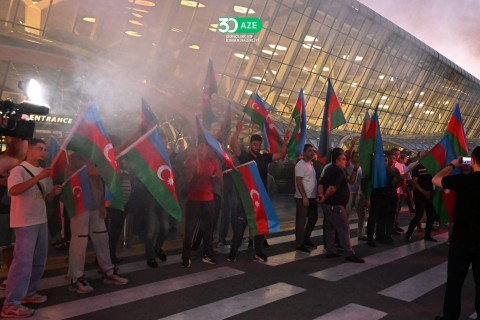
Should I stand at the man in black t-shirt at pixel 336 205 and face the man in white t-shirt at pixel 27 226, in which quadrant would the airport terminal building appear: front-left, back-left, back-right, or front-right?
back-right

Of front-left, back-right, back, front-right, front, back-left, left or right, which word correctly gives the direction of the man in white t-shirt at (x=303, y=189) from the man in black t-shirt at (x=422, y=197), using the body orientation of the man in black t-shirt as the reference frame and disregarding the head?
right

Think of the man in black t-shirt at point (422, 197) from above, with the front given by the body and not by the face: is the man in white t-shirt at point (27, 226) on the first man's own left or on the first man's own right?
on the first man's own right

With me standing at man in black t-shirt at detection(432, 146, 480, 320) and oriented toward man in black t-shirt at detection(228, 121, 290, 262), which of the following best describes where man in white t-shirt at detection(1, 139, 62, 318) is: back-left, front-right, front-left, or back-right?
front-left

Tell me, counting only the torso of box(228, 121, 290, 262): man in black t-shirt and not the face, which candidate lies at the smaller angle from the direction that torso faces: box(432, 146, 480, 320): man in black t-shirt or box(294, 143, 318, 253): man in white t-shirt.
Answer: the man in black t-shirt

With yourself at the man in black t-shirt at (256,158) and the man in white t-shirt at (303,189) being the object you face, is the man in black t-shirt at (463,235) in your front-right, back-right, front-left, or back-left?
front-right

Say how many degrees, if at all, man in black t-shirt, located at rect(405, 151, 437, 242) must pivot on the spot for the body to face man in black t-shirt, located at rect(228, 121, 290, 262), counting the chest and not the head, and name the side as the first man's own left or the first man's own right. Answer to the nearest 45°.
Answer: approximately 90° to the first man's own right

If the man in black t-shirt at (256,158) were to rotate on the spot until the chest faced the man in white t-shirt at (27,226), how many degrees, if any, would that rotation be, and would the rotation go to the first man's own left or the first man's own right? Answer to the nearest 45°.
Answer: approximately 45° to the first man's own right

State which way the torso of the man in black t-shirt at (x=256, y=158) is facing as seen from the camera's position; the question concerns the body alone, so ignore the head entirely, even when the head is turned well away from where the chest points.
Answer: toward the camera

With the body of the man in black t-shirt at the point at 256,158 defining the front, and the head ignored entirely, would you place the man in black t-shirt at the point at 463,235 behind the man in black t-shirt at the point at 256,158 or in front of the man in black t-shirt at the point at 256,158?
in front

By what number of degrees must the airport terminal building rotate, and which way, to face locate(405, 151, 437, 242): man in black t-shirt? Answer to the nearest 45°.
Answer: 0° — it already faces them

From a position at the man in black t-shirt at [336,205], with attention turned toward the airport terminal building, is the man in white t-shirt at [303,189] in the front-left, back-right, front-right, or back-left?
front-left

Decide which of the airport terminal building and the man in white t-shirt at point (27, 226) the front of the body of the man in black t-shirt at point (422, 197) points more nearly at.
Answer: the man in white t-shirt

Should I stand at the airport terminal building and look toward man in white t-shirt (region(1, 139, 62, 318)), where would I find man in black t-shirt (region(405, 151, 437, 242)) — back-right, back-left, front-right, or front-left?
front-left
